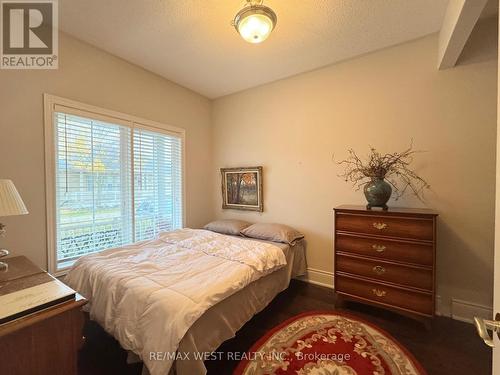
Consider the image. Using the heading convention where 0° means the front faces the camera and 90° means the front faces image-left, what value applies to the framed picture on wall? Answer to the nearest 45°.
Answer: approximately 45°

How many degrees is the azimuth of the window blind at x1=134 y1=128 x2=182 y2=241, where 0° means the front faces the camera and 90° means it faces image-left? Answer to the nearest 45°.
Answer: approximately 315°

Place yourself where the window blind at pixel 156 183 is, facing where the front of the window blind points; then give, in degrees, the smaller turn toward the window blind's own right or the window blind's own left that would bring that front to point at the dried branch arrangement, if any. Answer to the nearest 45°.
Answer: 0° — it already faces it

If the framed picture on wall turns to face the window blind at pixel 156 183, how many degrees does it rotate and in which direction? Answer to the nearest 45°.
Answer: approximately 45° to its right

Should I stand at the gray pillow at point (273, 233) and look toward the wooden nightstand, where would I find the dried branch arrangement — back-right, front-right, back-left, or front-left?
back-left

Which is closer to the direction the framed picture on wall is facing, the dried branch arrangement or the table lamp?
the table lamp

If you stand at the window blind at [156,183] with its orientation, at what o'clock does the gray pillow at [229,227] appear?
The gray pillow is roughly at 11 o'clock from the window blind.

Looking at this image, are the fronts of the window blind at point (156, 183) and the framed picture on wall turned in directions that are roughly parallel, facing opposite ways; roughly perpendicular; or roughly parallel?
roughly perpendicular
